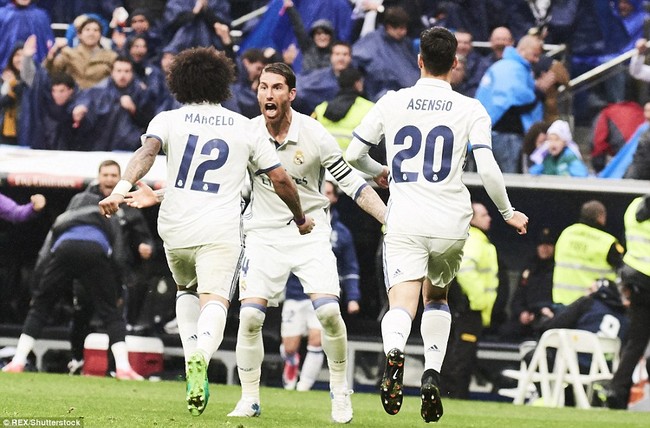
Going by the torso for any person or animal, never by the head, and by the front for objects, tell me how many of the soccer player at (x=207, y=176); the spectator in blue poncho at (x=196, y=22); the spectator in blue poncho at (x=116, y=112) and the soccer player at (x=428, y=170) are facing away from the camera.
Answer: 2

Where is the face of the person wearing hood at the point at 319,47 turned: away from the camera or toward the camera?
toward the camera

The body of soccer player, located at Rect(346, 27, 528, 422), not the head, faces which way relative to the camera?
away from the camera

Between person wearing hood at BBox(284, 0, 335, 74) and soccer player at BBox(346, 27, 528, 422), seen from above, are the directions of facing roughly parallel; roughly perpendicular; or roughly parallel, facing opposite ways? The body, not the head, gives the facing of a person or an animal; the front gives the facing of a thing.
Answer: roughly parallel, facing opposite ways

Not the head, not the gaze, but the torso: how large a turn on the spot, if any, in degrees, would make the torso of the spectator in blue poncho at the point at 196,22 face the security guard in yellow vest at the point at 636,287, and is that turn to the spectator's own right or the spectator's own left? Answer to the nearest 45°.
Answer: approximately 45° to the spectator's own left

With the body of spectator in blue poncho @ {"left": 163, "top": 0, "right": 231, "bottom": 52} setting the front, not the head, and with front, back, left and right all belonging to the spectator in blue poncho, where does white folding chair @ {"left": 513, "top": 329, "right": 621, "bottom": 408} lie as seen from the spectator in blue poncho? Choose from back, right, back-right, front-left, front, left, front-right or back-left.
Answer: front-left

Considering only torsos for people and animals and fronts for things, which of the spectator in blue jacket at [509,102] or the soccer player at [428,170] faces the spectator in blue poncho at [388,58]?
the soccer player

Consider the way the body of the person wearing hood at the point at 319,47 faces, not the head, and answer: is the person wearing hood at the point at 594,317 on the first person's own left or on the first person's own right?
on the first person's own left

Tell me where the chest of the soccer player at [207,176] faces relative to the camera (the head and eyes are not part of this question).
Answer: away from the camera

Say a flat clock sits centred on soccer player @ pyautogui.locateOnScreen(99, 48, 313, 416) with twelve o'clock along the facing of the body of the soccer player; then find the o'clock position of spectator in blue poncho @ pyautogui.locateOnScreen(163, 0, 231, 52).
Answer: The spectator in blue poncho is roughly at 12 o'clock from the soccer player.

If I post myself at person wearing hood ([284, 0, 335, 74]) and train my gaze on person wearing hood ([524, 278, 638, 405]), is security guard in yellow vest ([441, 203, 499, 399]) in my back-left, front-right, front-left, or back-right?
front-right

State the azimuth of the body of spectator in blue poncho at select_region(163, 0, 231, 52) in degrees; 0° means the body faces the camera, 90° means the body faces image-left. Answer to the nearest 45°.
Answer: approximately 0°

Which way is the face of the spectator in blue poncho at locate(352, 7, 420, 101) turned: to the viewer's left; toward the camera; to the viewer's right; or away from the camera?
toward the camera

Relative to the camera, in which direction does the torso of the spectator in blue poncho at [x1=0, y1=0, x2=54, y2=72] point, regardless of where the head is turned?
toward the camera

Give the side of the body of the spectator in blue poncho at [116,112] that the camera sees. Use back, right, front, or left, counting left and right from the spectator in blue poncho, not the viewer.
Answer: front

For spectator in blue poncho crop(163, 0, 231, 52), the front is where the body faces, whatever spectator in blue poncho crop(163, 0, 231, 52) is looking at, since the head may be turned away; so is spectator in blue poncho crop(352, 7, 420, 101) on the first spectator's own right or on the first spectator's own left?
on the first spectator's own left
